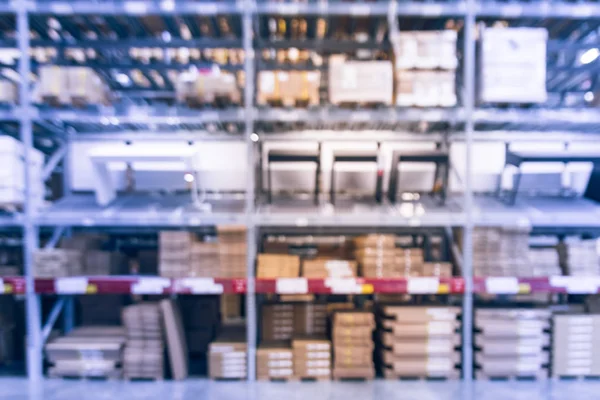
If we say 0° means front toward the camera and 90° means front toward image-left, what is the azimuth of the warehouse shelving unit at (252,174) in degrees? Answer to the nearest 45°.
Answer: approximately 0°

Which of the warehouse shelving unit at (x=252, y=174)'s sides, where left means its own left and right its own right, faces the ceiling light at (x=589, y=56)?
left
